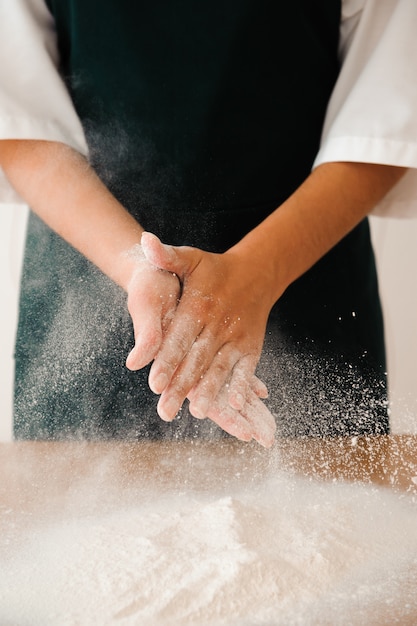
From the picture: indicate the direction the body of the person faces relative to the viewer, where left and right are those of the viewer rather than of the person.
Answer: facing the viewer
